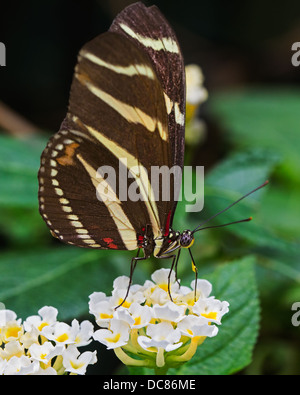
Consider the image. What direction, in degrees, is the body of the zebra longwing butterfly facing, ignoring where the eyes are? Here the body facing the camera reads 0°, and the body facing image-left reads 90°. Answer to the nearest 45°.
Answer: approximately 270°

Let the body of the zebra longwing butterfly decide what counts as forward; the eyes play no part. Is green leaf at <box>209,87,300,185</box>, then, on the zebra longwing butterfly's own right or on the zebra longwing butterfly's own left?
on the zebra longwing butterfly's own left
